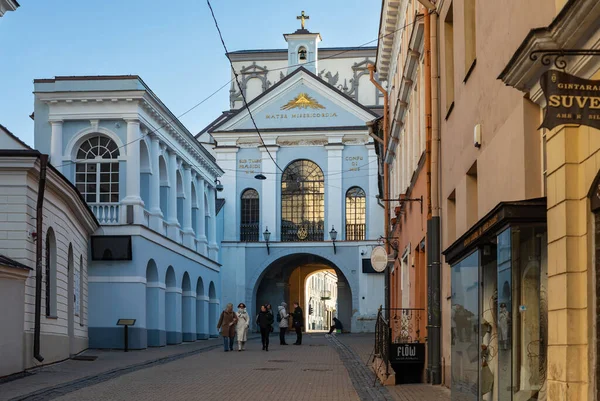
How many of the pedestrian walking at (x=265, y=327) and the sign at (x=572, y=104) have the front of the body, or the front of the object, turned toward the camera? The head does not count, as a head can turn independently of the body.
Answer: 2

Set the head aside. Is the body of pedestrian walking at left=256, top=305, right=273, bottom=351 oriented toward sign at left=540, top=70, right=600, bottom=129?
yes

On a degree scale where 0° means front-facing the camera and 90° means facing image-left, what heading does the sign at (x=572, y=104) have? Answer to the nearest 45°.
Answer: approximately 0°

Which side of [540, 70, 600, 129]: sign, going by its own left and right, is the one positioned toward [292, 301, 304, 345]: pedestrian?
back
